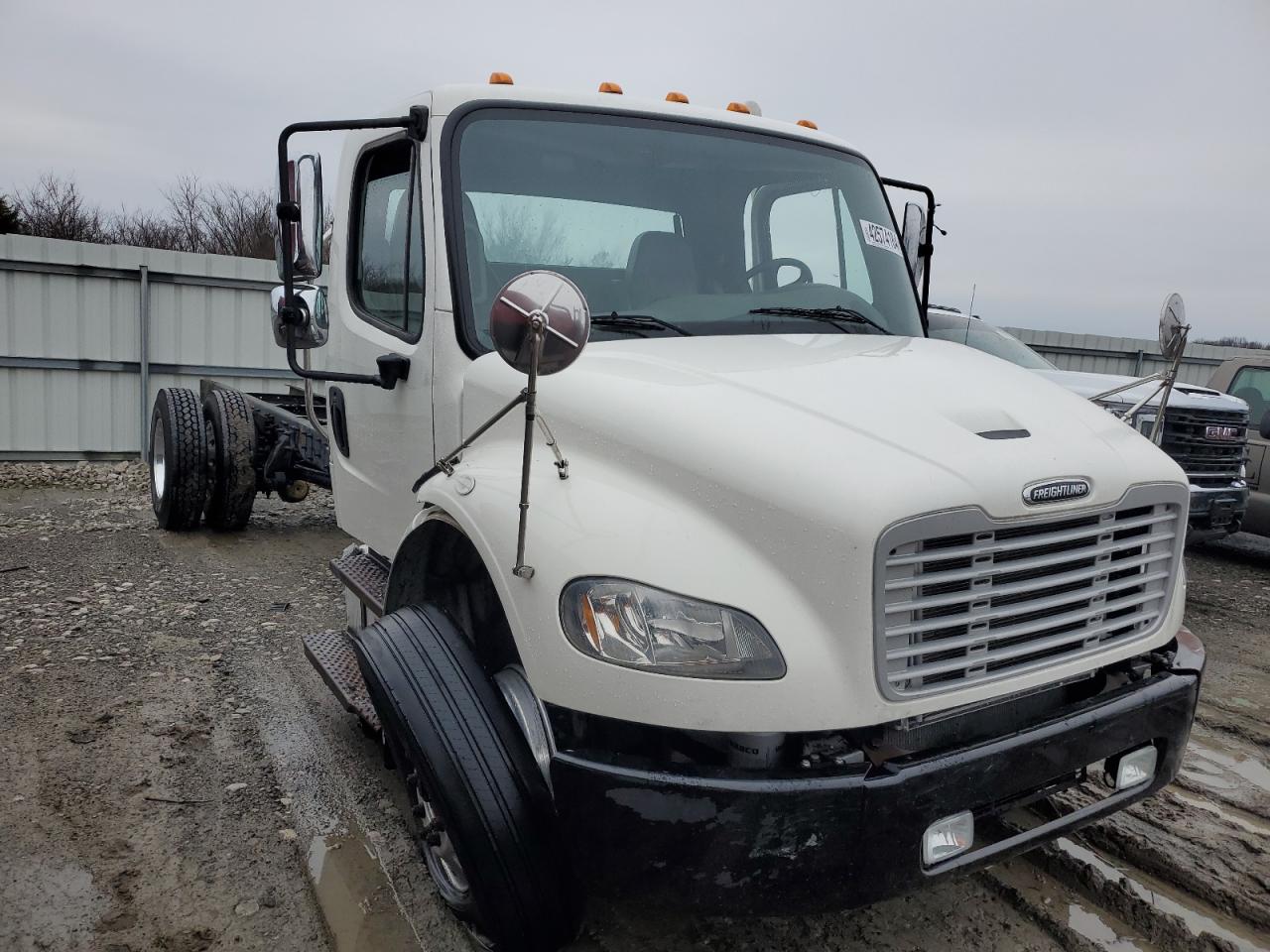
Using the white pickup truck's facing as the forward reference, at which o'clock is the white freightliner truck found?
The white freightliner truck is roughly at 2 o'clock from the white pickup truck.

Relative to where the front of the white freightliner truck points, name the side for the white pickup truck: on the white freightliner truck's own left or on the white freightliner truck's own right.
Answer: on the white freightliner truck's own left

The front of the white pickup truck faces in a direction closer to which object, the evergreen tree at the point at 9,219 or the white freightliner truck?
the white freightliner truck

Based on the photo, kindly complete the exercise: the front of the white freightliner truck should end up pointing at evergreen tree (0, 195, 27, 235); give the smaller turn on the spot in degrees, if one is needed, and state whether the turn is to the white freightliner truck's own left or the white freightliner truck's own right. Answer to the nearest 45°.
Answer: approximately 180°

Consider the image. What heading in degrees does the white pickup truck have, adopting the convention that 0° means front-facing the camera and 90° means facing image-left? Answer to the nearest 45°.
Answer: approximately 315°

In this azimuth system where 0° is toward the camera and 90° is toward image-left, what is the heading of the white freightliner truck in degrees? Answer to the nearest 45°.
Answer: approximately 315°
